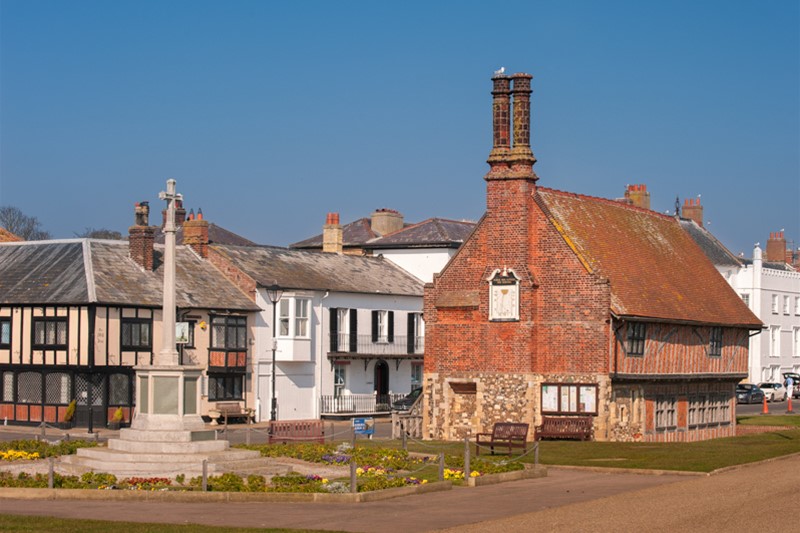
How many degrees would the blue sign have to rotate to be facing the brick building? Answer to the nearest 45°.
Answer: approximately 90° to its left

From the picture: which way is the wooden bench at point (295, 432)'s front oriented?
toward the camera

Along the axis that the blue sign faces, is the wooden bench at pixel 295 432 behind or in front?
in front

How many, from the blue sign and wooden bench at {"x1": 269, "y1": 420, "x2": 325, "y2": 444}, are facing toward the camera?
2

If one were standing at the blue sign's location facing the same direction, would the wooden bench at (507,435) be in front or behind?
in front

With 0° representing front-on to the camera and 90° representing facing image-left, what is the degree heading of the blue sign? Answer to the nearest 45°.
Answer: approximately 0°

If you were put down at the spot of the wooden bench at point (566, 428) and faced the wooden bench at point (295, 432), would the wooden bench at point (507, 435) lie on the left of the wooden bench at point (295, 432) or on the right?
left
